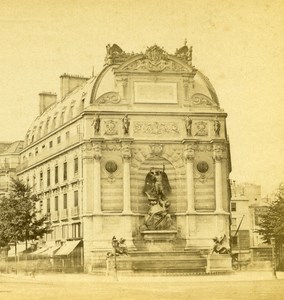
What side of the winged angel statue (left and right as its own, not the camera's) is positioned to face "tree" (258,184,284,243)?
left

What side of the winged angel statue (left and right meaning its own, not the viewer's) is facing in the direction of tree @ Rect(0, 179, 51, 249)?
right

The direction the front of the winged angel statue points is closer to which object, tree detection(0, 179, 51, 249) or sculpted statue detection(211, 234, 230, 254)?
the sculpted statue

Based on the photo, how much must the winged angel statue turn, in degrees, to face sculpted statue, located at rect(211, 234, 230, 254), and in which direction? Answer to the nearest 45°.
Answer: approximately 45° to its left

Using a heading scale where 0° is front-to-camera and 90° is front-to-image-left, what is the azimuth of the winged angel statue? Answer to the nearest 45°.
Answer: approximately 0°
